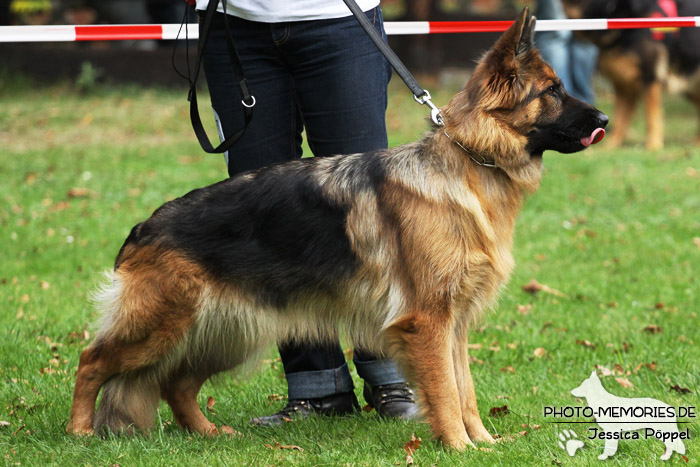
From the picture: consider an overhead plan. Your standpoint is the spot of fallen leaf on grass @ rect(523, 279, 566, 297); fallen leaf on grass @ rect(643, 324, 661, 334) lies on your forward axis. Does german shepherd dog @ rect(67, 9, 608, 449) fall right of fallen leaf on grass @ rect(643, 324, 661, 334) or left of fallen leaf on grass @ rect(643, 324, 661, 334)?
right

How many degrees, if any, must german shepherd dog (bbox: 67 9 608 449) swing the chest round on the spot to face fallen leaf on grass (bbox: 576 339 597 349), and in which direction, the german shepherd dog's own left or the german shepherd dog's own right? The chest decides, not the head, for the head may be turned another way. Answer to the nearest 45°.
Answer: approximately 45° to the german shepherd dog's own left

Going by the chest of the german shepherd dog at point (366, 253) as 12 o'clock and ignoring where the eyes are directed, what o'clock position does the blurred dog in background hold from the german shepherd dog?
The blurred dog in background is roughly at 10 o'clock from the german shepherd dog.

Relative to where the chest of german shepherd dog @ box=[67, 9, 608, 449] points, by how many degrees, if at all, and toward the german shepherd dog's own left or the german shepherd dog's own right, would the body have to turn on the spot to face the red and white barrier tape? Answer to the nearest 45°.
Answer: approximately 135° to the german shepherd dog's own left

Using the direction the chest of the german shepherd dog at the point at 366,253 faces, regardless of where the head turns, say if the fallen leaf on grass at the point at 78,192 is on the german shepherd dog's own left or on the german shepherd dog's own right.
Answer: on the german shepherd dog's own left

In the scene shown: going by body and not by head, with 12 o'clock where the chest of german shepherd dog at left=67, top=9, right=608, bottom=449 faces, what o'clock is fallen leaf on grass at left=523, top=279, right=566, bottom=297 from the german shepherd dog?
The fallen leaf on grass is roughly at 10 o'clock from the german shepherd dog.

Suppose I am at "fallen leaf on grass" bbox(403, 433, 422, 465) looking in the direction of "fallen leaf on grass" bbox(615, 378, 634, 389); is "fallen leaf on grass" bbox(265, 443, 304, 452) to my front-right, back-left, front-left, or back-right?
back-left

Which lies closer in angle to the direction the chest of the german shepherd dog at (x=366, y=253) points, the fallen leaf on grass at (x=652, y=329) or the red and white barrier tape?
the fallen leaf on grass

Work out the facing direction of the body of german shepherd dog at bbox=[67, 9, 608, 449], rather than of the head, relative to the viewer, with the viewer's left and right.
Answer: facing to the right of the viewer
